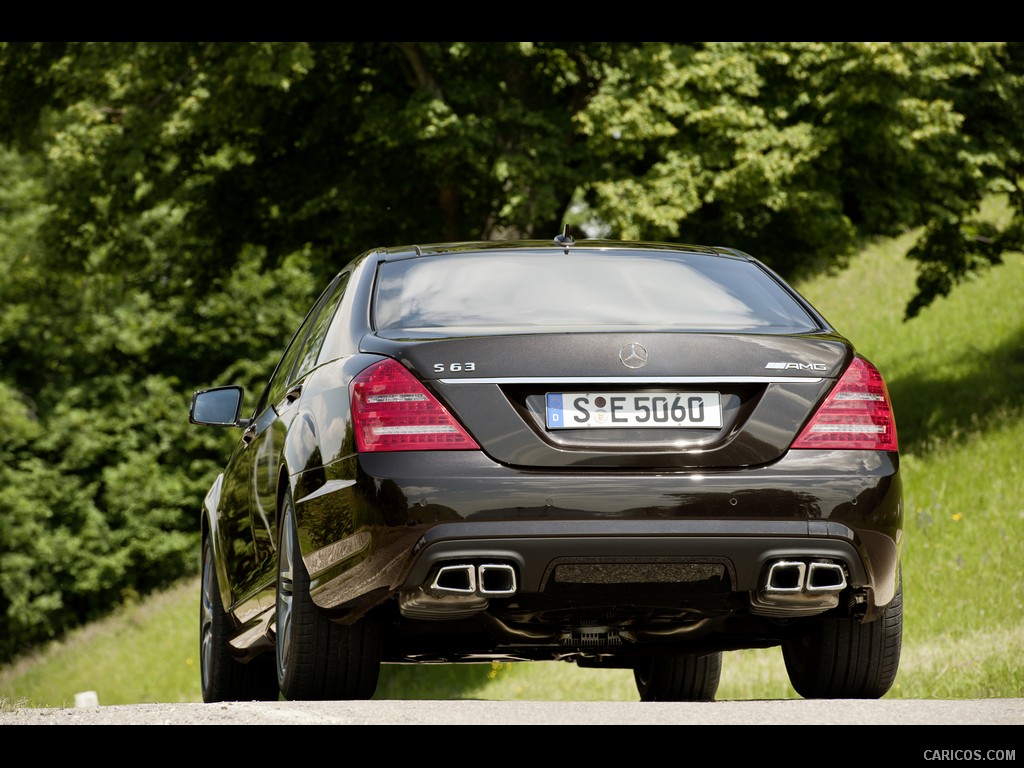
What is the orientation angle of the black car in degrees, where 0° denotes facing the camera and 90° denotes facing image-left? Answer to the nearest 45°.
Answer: approximately 180°
